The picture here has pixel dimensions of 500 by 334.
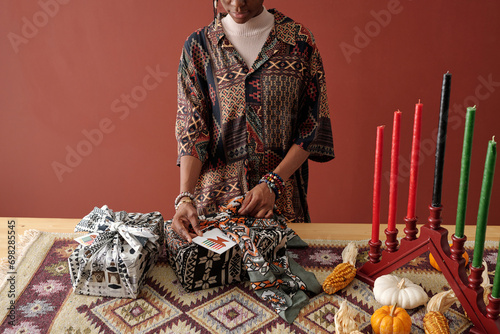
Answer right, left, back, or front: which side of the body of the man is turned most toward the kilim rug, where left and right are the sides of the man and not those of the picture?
front

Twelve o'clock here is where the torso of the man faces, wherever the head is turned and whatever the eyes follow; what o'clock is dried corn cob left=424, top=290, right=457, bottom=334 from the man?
The dried corn cob is roughly at 11 o'clock from the man.

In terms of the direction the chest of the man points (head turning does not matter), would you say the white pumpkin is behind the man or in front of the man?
in front

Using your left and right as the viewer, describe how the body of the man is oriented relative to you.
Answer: facing the viewer

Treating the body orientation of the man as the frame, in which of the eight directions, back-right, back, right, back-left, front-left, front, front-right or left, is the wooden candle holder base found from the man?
front-left

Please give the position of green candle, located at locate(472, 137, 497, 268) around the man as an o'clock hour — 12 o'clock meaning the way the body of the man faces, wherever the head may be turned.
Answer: The green candle is roughly at 11 o'clock from the man.

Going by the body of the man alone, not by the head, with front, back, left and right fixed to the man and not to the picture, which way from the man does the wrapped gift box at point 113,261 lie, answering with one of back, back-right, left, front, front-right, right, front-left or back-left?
front-right

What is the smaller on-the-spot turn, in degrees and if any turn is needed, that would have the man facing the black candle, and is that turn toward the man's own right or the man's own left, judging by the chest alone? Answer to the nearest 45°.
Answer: approximately 45° to the man's own left

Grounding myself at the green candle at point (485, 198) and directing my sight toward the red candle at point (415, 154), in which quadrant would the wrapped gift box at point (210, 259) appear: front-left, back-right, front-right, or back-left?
front-left

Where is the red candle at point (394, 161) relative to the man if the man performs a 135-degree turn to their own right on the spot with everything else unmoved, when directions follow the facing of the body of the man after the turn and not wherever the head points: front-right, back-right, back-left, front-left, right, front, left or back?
back
